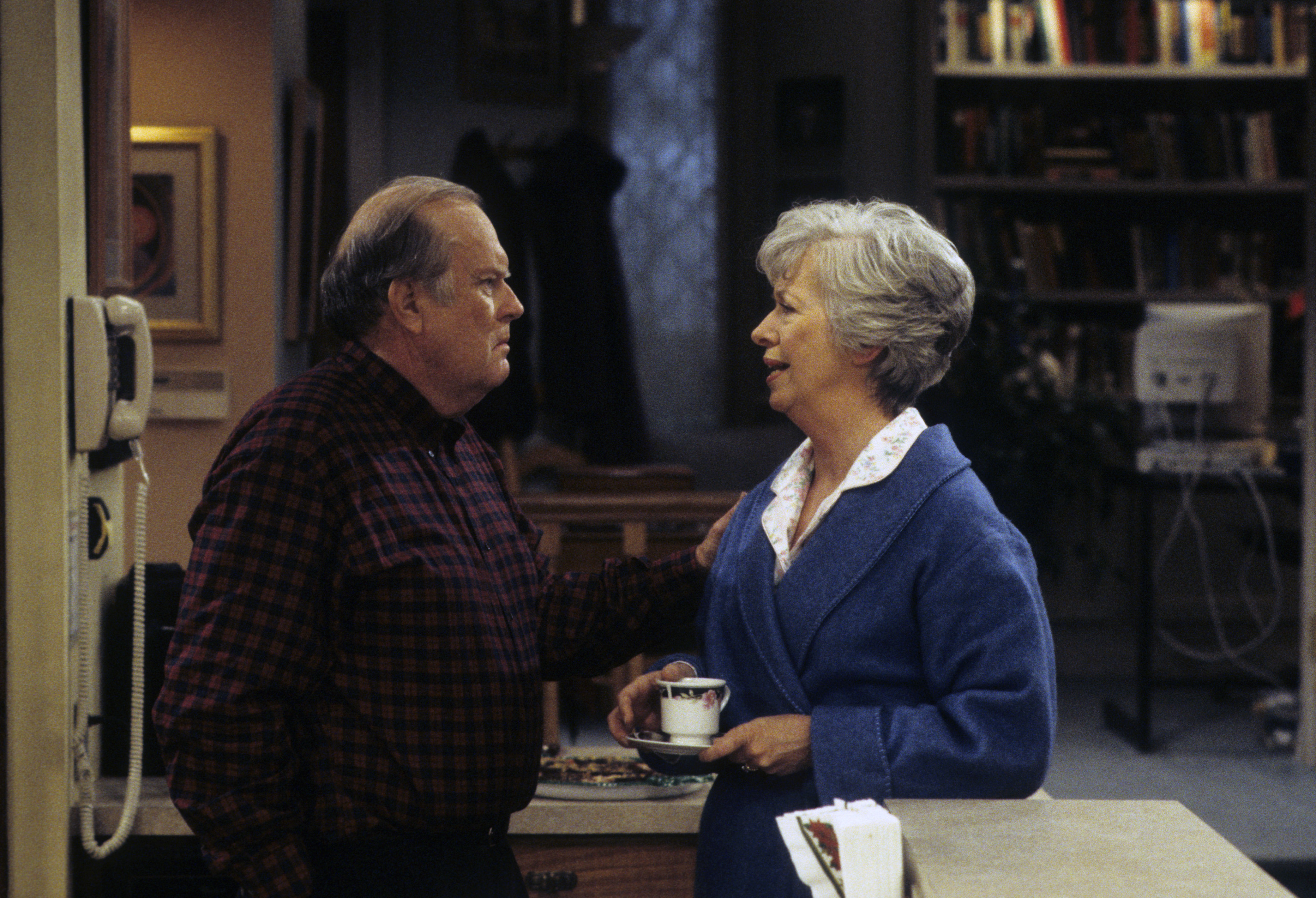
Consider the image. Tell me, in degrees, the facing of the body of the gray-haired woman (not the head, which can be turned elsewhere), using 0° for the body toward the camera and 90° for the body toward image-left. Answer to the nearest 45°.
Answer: approximately 45°

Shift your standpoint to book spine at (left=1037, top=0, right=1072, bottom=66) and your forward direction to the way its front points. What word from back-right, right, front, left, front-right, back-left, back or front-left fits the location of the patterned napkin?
front

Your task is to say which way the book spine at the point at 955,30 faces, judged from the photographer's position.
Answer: facing the viewer

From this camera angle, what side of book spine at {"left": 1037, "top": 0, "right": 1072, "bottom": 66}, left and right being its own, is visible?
front

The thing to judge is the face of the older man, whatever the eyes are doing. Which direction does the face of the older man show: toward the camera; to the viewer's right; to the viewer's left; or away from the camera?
to the viewer's right

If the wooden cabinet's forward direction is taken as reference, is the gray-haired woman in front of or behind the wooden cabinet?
in front

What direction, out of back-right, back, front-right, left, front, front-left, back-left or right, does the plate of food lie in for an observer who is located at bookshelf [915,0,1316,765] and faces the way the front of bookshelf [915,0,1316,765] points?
front

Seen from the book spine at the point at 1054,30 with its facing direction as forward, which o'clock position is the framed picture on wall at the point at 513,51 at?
The framed picture on wall is roughly at 2 o'clock from the book spine.

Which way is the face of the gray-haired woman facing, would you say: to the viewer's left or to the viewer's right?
to the viewer's left

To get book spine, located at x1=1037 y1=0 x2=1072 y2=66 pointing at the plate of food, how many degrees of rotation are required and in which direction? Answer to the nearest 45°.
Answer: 0° — it already faces it

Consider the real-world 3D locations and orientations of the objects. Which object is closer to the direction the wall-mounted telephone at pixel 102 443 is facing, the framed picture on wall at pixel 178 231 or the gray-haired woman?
the gray-haired woman

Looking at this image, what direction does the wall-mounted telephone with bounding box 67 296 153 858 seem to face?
to the viewer's right

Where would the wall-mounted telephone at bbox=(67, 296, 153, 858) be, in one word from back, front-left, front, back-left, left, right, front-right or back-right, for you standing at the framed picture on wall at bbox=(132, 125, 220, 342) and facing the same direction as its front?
front

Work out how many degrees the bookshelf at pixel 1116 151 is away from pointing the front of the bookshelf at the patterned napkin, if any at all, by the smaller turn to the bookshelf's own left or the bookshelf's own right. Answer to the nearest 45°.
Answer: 0° — it already faces it
